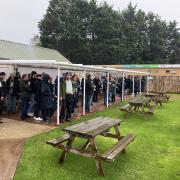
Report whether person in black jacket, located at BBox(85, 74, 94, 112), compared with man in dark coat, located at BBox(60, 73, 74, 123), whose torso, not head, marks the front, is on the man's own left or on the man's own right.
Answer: on the man's own left

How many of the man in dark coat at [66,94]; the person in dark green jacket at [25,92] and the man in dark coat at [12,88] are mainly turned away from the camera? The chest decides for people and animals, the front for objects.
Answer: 0

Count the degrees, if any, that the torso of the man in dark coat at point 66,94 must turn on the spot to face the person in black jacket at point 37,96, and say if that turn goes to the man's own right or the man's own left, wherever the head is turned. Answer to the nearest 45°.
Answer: approximately 135° to the man's own right

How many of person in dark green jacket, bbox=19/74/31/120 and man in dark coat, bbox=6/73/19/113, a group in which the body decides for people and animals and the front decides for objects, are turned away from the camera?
0

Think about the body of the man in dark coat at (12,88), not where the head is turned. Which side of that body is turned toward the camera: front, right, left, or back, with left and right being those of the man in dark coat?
front

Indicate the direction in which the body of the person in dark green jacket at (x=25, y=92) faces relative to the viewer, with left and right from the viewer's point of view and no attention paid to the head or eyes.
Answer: facing the viewer and to the right of the viewer

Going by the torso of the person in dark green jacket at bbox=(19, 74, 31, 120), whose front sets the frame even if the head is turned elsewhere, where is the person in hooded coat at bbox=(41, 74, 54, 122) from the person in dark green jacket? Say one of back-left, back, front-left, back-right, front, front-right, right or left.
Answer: front

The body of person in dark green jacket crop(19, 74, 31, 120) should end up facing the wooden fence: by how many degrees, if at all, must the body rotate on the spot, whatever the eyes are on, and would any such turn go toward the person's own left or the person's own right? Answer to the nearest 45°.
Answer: approximately 90° to the person's own left

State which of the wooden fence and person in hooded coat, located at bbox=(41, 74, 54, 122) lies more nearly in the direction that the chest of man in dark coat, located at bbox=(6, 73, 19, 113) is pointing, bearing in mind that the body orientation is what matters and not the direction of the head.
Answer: the person in hooded coat

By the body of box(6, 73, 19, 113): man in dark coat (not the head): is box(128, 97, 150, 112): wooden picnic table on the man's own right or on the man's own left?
on the man's own left

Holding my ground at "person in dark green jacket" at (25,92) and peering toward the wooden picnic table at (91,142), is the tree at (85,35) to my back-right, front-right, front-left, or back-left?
back-left

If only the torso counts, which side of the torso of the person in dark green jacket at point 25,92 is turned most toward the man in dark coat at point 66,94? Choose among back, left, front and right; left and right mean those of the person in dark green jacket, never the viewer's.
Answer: front

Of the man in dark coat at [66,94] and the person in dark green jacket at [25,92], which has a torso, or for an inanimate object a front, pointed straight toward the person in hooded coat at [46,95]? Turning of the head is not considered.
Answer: the person in dark green jacket

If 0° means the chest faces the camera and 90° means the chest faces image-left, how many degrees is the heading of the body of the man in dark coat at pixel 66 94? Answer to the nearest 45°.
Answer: approximately 315°

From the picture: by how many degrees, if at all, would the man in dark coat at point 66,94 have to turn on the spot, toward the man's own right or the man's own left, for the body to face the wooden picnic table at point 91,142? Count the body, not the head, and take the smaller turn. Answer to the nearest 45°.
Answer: approximately 45° to the man's own right

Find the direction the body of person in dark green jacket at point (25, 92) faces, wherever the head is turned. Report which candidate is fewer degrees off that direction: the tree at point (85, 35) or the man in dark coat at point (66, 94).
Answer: the man in dark coat

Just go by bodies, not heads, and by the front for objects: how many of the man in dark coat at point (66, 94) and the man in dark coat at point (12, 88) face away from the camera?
0
